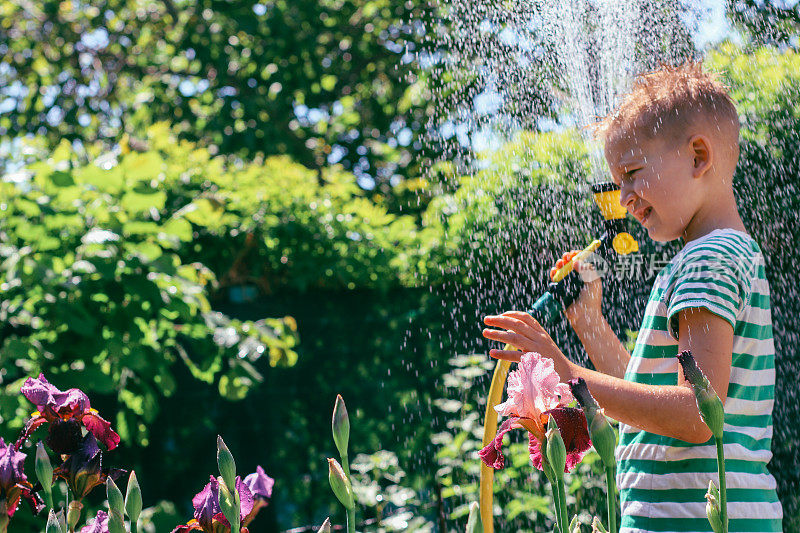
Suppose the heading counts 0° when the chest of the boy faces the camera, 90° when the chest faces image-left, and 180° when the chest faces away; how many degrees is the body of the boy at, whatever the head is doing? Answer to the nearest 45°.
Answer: approximately 90°

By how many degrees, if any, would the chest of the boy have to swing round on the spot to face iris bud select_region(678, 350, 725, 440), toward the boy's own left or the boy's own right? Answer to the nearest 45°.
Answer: approximately 90° to the boy's own left

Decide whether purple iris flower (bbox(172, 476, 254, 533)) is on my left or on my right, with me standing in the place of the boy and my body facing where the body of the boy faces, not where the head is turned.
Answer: on my left

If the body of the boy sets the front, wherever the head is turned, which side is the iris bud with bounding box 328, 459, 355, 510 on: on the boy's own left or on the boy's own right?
on the boy's own left

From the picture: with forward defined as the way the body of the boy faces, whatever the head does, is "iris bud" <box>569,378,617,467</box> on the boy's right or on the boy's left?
on the boy's left

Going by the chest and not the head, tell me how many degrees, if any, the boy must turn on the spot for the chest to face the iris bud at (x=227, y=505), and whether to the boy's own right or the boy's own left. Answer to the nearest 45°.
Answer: approximately 45° to the boy's own left

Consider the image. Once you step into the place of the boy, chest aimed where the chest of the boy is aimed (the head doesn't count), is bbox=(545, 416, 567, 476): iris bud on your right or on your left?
on your left

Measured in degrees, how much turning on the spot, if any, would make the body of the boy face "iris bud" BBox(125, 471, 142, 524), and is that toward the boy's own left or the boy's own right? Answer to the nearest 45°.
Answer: approximately 45° to the boy's own left

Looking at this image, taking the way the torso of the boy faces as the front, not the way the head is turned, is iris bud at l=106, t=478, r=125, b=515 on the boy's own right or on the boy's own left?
on the boy's own left
